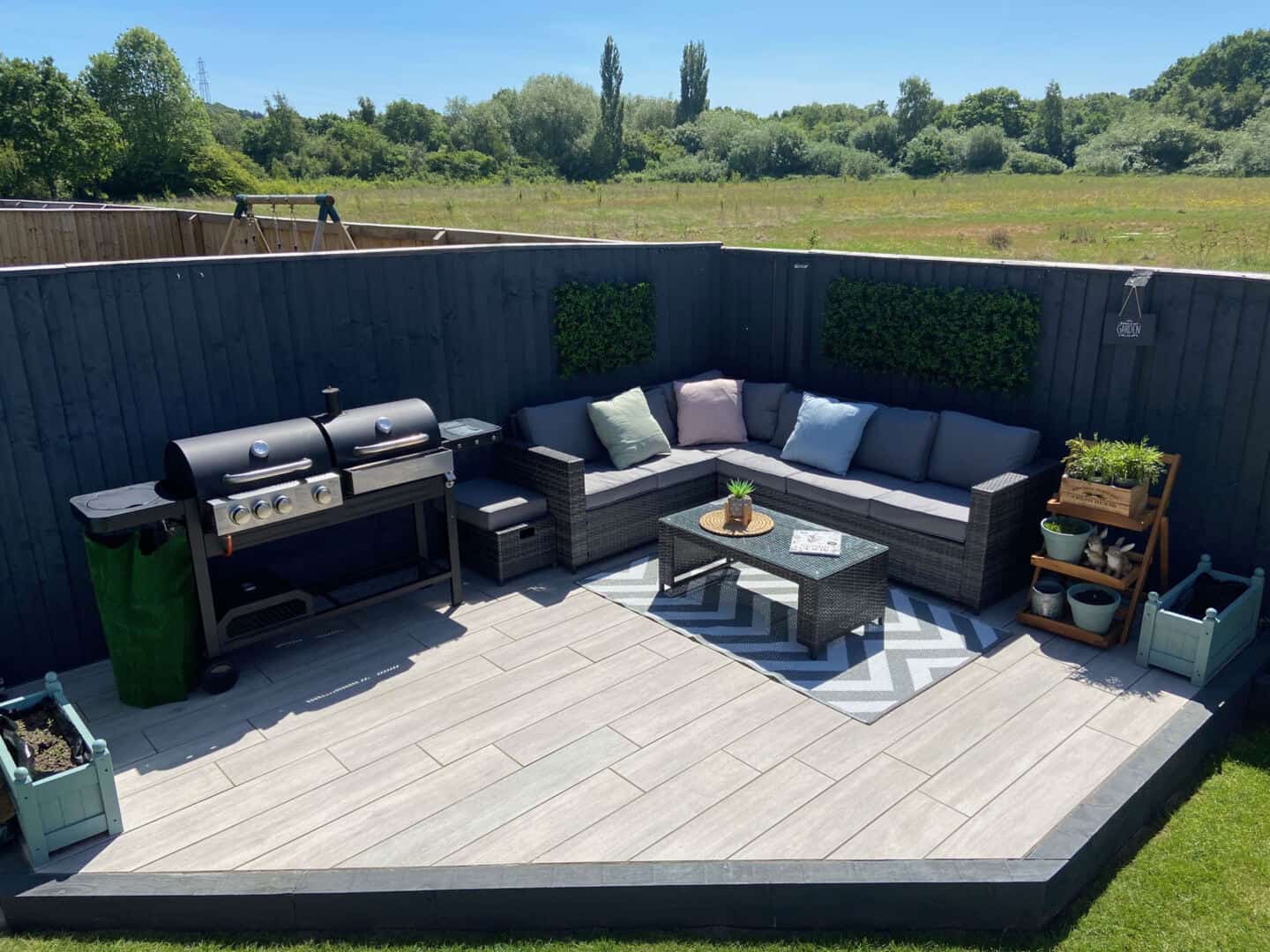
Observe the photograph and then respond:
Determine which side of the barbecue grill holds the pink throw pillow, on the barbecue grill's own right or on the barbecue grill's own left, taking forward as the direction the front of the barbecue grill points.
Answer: on the barbecue grill's own left

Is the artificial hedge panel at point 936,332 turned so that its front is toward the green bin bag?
yes

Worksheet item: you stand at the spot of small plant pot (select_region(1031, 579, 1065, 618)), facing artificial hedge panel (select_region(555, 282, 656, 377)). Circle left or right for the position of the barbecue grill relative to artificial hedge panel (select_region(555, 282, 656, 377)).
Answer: left

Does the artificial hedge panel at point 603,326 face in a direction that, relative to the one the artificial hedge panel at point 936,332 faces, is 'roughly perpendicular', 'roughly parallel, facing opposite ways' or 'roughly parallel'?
roughly perpendicular

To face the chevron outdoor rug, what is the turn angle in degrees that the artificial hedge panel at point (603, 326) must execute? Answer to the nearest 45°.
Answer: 0° — it already faces it

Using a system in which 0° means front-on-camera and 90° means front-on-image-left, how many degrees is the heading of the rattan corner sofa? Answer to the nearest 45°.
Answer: approximately 0°

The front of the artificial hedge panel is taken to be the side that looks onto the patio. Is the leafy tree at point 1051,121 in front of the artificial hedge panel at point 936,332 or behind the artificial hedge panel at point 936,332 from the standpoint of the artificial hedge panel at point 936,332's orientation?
behind

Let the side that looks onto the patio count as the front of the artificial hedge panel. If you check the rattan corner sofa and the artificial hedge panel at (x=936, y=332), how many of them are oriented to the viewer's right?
0

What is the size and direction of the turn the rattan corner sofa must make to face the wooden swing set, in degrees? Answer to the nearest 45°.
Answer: approximately 90° to its right

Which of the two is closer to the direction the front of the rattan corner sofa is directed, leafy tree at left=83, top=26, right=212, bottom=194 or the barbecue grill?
the barbecue grill

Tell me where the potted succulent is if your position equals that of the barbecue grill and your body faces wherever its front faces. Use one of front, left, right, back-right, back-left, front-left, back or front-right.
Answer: front-left

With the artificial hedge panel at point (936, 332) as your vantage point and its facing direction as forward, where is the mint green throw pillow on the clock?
The mint green throw pillow is roughly at 1 o'clock from the artificial hedge panel.

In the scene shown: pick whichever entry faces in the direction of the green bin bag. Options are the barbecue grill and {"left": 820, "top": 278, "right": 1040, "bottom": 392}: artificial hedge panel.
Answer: the artificial hedge panel
